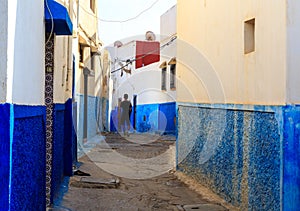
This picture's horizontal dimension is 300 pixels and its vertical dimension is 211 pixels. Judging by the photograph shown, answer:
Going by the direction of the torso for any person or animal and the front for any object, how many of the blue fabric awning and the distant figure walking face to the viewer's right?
1

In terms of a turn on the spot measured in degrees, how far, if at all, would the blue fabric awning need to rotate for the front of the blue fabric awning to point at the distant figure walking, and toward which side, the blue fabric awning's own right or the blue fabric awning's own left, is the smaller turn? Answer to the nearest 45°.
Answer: approximately 90° to the blue fabric awning's own left

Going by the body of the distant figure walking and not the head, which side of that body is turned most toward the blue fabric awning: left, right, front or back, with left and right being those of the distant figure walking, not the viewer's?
back

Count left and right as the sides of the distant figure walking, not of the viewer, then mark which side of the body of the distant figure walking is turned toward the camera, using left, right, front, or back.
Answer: back

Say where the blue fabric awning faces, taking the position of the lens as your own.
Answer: facing to the right of the viewer

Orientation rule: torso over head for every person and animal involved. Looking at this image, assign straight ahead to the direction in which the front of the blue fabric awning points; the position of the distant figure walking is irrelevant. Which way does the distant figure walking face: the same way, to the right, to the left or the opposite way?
to the left

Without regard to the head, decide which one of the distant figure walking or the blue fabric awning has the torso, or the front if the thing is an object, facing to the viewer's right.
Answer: the blue fabric awning
